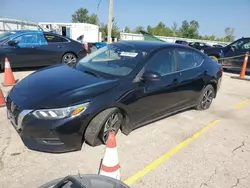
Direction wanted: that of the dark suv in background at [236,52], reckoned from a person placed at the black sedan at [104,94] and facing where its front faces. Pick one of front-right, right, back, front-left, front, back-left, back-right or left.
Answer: back

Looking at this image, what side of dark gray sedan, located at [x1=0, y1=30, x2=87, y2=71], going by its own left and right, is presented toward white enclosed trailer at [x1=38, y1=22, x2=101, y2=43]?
right

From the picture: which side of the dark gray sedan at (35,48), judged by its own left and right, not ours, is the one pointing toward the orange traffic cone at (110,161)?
left

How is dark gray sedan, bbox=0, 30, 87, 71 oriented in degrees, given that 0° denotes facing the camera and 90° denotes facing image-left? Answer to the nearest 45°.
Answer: approximately 90°

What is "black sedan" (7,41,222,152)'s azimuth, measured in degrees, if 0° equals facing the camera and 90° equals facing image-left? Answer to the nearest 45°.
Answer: approximately 45°

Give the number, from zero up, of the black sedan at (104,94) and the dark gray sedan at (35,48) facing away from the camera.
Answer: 0

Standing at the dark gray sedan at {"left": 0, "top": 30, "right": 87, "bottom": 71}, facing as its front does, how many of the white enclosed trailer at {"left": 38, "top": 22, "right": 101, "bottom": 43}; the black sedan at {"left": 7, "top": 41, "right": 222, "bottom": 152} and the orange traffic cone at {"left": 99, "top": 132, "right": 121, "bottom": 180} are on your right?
1

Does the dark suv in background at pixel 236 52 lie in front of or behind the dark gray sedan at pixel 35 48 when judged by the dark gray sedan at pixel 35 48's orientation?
behind

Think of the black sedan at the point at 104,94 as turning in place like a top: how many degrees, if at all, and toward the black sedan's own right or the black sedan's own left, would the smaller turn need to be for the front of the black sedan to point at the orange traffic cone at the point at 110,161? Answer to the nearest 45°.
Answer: approximately 45° to the black sedan's own left

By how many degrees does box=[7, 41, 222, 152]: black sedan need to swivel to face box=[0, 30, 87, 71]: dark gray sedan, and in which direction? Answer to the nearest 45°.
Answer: approximately 90° to its right

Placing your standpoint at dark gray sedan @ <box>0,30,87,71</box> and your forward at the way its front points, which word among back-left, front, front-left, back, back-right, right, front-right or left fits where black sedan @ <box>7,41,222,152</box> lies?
left

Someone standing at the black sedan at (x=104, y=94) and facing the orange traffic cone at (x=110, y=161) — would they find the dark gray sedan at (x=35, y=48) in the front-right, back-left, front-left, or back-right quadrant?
back-right
